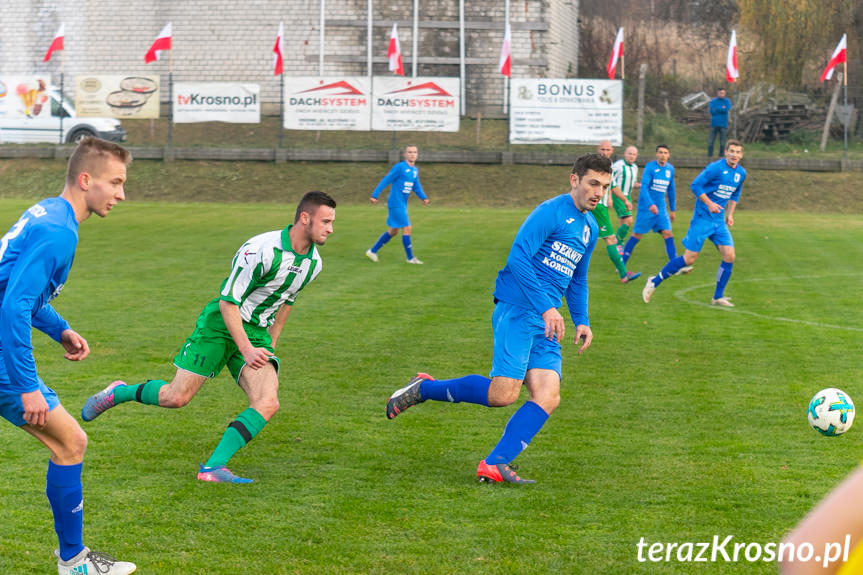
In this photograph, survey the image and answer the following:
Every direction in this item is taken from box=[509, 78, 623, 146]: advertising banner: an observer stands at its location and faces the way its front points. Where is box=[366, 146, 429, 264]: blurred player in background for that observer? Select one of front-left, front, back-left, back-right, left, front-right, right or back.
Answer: front

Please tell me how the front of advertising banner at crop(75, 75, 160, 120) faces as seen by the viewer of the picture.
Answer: facing the viewer

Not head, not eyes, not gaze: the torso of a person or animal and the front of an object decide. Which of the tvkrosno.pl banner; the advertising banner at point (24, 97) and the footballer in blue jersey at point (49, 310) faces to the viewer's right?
the footballer in blue jersey

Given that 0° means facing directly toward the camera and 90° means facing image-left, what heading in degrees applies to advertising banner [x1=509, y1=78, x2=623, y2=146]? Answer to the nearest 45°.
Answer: approximately 0°

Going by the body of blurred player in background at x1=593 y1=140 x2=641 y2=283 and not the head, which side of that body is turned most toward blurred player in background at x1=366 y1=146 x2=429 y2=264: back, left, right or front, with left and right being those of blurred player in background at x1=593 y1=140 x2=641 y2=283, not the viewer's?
back

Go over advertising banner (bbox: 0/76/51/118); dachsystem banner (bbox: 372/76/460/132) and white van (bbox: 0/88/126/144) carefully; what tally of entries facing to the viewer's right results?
1

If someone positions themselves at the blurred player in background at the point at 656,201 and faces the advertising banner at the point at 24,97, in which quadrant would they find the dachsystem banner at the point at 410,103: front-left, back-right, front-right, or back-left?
front-right

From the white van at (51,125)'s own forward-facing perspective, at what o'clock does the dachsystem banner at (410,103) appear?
The dachsystem banner is roughly at 1 o'clock from the white van.

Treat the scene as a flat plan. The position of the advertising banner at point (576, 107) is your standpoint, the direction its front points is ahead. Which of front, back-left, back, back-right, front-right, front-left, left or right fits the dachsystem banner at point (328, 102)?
right

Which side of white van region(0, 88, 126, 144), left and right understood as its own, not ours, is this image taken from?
right

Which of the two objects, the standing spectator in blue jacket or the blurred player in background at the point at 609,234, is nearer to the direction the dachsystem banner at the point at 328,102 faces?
the blurred player in background

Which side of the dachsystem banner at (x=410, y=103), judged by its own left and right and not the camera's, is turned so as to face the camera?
front

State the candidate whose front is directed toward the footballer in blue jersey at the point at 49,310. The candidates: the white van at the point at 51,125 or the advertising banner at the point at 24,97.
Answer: the advertising banner

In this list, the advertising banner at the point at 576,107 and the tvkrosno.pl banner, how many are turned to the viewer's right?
0
